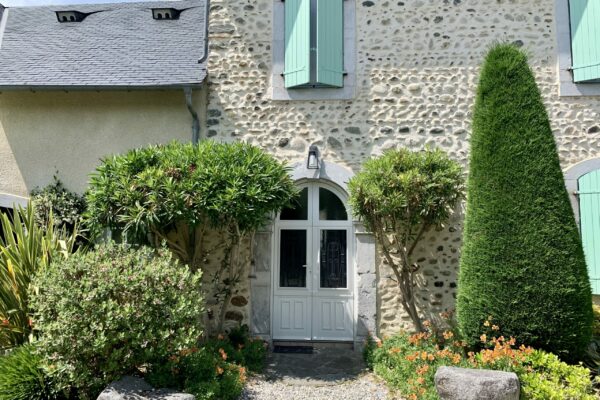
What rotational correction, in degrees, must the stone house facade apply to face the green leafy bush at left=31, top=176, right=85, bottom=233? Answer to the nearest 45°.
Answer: approximately 90° to its right

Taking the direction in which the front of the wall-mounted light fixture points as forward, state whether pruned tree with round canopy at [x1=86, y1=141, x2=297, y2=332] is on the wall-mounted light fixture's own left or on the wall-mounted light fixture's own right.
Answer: on the wall-mounted light fixture's own right

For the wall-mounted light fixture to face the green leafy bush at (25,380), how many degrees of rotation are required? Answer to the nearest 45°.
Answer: approximately 45° to its right

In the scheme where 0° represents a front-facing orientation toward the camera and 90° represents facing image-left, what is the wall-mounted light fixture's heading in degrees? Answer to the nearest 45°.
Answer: approximately 0°

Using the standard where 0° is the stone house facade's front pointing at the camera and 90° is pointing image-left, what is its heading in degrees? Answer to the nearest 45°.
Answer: approximately 0°

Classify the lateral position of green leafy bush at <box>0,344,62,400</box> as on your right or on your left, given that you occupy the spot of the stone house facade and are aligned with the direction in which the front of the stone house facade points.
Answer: on your right

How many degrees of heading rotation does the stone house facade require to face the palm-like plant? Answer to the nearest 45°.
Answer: approximately 90° to its right

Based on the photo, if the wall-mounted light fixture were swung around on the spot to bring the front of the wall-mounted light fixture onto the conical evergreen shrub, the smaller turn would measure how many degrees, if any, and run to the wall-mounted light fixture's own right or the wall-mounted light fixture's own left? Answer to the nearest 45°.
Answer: approximately 45° to the wall-mounted light fixture's own left
